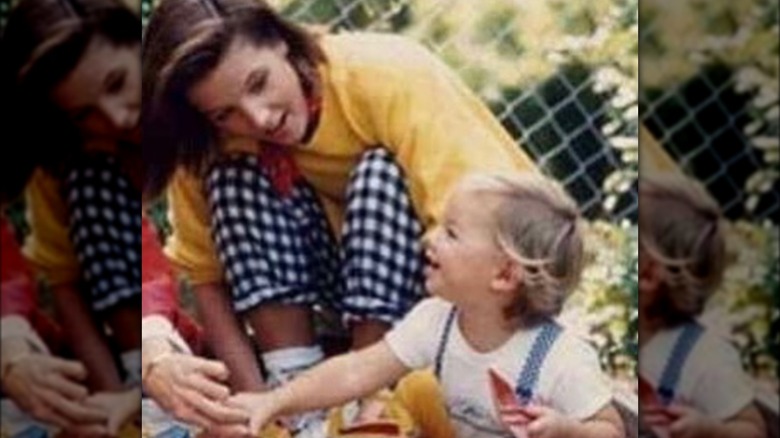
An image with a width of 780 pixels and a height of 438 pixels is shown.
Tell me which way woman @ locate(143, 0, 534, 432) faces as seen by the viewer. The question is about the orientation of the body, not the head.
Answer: toward the camera

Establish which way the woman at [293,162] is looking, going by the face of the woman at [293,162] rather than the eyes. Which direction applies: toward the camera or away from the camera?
toward the camera
